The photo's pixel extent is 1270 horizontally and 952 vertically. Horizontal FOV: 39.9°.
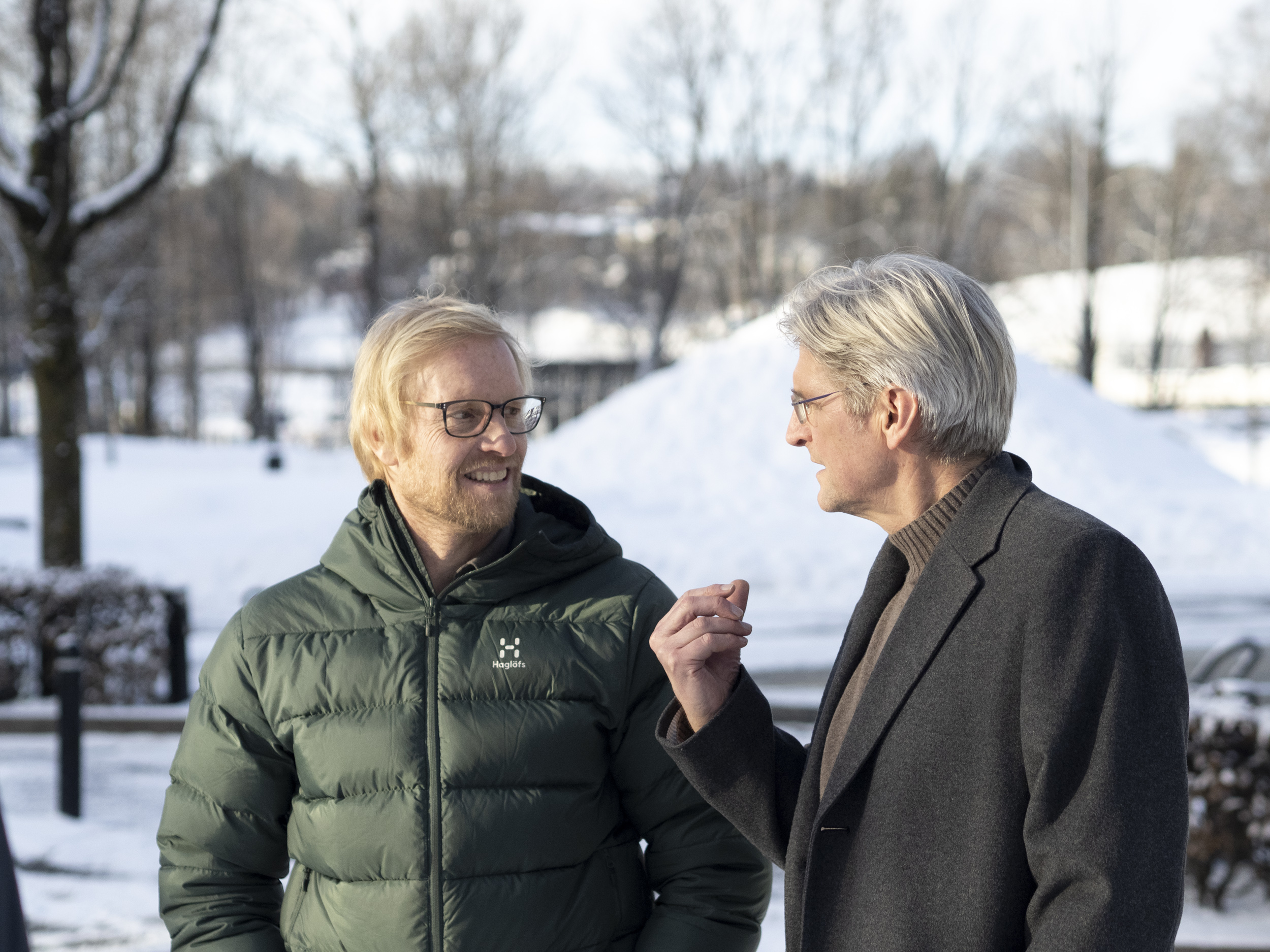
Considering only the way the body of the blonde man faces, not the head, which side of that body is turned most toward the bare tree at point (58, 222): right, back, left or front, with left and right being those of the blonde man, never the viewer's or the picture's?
back

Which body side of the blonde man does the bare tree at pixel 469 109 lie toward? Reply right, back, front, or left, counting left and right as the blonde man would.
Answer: back

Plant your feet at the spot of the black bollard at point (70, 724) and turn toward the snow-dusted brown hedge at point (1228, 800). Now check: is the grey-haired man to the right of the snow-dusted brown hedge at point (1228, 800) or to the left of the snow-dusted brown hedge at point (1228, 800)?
right

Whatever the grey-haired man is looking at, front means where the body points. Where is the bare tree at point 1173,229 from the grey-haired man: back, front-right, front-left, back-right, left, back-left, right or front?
back-right

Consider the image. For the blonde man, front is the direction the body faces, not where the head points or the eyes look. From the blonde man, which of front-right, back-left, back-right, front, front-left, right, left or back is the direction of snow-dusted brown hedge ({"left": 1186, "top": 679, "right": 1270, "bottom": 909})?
back-left

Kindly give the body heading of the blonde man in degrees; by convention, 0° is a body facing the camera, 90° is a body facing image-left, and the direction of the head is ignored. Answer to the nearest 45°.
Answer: approximately 0°

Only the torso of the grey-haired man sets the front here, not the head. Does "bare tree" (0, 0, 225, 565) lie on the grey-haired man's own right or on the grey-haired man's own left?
on the grey-haired man's own right

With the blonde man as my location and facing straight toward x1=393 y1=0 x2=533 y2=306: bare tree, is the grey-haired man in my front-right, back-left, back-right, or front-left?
back-right

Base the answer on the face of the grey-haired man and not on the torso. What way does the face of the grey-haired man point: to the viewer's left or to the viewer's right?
to the viewer's left

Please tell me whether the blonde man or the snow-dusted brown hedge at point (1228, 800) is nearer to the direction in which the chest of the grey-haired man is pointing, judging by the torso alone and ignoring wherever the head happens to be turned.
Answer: the blonde man

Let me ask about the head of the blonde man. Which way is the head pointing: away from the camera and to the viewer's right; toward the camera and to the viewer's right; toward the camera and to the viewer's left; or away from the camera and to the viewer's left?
toward the camera and to the viewer's right

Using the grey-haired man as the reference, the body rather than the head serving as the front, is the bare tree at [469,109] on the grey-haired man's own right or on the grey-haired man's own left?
on the grey-haired man's own right

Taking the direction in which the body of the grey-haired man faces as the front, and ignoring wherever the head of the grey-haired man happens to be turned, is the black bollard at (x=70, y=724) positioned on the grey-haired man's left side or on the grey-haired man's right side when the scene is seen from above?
on the grey-haired man's right side

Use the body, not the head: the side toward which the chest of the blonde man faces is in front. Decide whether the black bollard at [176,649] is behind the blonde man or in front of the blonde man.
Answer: behind

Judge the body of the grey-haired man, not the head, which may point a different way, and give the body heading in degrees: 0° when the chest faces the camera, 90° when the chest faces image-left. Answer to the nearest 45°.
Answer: approximately 45°
